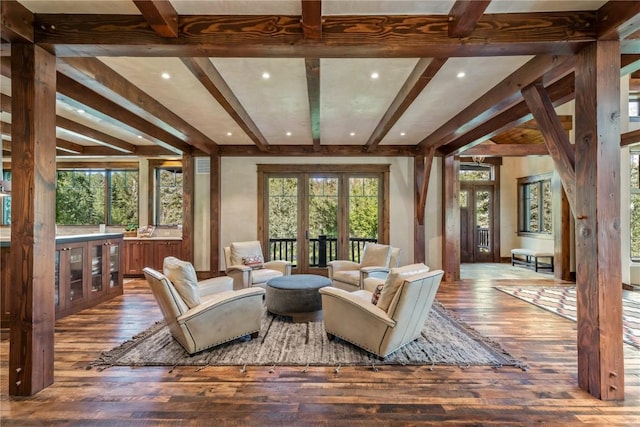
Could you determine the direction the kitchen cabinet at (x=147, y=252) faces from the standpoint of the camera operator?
facing the viewer

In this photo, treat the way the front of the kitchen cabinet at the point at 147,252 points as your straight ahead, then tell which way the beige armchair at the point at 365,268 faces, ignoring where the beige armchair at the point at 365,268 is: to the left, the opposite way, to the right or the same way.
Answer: to the right

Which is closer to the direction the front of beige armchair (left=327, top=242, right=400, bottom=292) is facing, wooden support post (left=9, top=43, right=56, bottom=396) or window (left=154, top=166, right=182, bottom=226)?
the wooden support post

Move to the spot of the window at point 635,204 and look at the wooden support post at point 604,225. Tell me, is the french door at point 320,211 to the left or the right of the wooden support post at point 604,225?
right

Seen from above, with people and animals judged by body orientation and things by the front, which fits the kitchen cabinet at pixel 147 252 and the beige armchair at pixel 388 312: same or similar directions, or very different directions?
very different directions

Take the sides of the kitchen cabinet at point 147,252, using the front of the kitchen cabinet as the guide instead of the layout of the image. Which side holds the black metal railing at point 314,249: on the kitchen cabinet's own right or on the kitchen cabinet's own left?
on the kitchen cabinet's own left

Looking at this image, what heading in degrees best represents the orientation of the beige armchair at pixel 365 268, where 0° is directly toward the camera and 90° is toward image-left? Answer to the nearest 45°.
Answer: approximately 45°

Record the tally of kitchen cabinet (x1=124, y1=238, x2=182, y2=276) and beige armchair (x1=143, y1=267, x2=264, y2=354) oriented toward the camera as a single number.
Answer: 1

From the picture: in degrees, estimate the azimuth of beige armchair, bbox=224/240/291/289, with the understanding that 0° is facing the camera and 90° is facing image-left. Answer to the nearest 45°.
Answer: approximately 315°

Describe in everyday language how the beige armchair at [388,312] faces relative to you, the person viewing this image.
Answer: facing away from the viewer and to the left of the viewer

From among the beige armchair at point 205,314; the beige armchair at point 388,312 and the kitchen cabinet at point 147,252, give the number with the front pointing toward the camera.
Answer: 1

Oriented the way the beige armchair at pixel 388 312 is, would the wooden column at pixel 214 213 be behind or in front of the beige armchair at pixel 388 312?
in front

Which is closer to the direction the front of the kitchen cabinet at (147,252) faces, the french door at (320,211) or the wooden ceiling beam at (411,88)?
the wooden ceiling beam

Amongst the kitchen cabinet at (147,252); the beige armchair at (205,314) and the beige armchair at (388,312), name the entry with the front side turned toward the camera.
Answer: the kitchen cabinet

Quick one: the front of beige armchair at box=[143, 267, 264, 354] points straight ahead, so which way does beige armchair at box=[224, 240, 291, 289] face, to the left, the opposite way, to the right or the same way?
to the right

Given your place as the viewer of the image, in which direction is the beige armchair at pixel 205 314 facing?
facing away from the viewer and to the right of the viewer
